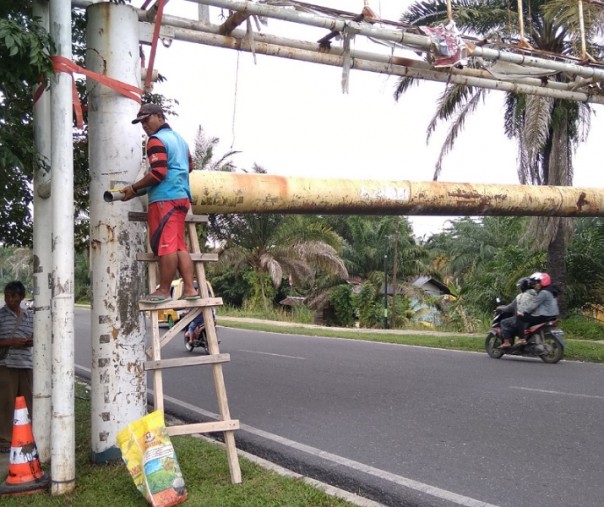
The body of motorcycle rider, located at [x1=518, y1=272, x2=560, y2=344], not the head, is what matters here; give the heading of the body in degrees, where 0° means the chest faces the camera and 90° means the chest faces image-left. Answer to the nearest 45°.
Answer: approximately 90°

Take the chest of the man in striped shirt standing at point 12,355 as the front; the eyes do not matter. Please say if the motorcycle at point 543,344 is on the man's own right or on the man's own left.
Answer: on the man's own left

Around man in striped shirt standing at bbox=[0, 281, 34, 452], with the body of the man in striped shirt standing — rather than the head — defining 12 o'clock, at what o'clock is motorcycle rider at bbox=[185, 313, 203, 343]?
The motorcycle rider is roughly at 7 o'clock from the man in striped shirt standing.

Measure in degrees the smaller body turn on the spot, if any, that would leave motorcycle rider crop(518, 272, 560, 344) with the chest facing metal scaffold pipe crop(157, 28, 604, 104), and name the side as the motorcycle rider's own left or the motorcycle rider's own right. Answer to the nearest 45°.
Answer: approximately 45° to the motorcycle rider's own left

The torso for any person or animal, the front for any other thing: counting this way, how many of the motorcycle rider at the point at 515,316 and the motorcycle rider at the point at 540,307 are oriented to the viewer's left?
2

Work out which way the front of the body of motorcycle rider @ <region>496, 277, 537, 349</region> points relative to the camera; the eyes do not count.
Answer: to the viewer's left

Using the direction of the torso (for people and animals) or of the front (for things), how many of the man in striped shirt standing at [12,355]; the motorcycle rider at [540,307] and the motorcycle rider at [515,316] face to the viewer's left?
2

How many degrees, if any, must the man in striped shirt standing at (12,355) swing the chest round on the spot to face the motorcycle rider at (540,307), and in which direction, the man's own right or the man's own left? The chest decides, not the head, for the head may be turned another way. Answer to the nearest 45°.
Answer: approximately 90° to the man's own left

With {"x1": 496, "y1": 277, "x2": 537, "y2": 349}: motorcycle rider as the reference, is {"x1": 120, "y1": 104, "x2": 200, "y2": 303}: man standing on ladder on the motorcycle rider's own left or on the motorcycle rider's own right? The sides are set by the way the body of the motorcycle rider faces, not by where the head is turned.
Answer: on the motorcycle rider's own left

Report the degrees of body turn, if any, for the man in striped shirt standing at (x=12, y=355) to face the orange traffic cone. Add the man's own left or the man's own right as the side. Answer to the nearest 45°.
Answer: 0° — they already face it

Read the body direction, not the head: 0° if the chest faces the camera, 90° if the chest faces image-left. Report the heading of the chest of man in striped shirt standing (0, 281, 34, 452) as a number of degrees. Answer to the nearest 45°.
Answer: approximately 0°

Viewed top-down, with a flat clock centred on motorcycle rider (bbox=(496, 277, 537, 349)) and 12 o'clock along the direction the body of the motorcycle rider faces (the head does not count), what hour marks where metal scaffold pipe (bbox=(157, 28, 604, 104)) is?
The metal scaffold pipe is roughly at 10 o'clock from the motorcycle rider.
